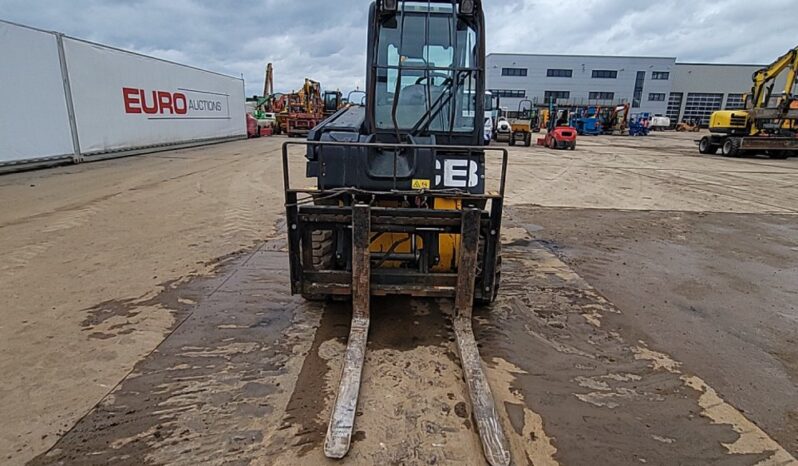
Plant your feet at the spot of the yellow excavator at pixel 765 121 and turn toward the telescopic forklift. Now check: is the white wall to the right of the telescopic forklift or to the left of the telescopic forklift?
right

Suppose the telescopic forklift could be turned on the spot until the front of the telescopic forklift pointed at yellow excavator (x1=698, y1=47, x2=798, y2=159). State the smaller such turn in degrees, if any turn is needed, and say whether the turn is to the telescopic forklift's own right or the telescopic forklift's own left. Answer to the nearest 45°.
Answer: approximately 135° to the telescopic forklift's own left

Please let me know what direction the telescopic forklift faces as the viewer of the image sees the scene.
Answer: facing the viewer

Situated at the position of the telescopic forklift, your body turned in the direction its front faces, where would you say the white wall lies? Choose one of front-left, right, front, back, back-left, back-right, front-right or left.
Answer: back-right
